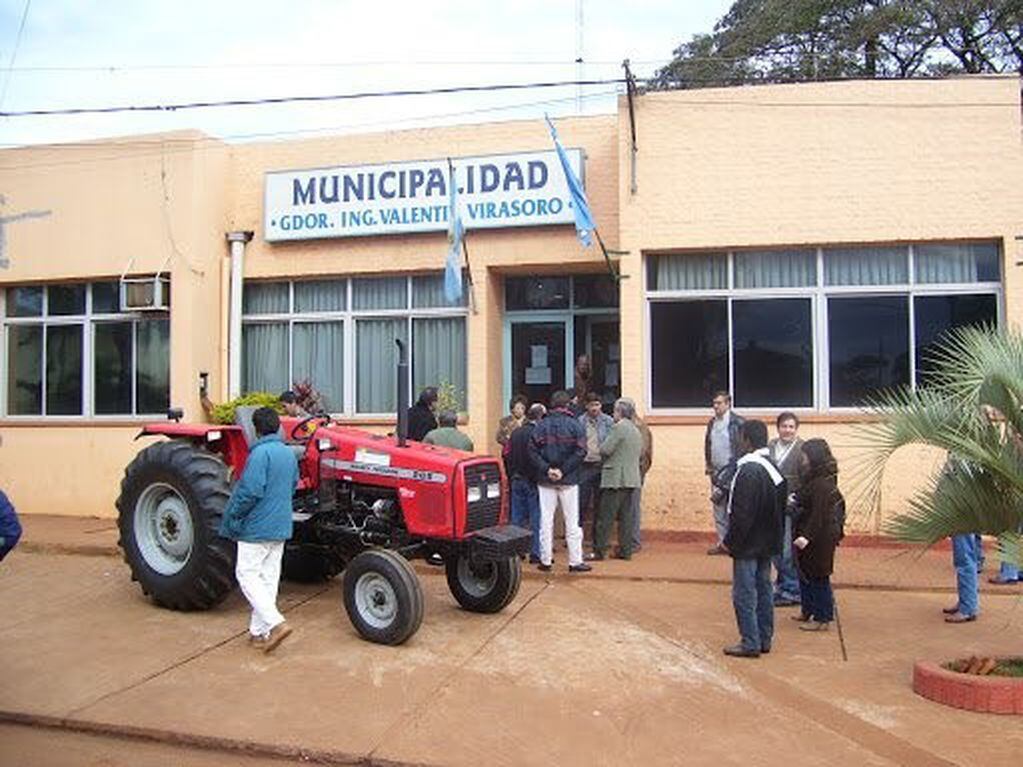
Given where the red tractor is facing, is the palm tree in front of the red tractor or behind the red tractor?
in front

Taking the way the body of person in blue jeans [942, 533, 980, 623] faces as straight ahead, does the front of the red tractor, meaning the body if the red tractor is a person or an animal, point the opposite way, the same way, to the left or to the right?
the opposite way

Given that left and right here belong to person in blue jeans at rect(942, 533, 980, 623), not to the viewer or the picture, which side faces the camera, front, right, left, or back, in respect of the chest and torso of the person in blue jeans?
left

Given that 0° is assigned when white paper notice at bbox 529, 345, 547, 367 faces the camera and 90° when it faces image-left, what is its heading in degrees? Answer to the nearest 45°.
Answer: approximately 0°

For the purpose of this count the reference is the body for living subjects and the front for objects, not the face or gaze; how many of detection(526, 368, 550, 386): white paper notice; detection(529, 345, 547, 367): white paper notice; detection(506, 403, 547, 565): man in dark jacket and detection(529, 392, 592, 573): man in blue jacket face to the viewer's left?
0

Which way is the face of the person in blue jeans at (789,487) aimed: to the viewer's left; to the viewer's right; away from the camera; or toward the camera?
toward the camera

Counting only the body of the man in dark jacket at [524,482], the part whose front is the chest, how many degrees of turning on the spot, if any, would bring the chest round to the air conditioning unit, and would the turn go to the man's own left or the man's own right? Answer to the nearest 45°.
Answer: approximately 90° to the man's own left

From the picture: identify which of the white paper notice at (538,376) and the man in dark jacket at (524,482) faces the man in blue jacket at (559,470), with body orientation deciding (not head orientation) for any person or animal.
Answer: the white paper notice

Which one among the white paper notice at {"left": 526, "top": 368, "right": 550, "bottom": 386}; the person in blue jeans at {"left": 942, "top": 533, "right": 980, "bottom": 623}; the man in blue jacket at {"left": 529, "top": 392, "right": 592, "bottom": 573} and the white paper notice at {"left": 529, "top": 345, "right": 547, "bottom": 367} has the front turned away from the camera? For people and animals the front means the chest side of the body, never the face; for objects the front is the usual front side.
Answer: the man in blue jacket

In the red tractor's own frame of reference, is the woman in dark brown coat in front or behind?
in front

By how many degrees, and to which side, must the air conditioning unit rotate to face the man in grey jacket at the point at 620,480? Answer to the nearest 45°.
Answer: approximately 45° to its left

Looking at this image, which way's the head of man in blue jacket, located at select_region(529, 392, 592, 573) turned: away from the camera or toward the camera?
away from the camera

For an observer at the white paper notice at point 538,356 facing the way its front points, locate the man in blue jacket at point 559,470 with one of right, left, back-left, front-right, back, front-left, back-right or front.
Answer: front

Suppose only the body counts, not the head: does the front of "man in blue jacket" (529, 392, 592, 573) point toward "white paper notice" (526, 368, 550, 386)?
yes

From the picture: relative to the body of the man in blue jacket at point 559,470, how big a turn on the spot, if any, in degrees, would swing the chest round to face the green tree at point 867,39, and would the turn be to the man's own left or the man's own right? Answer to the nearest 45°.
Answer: approximately 45° to the man's own right
